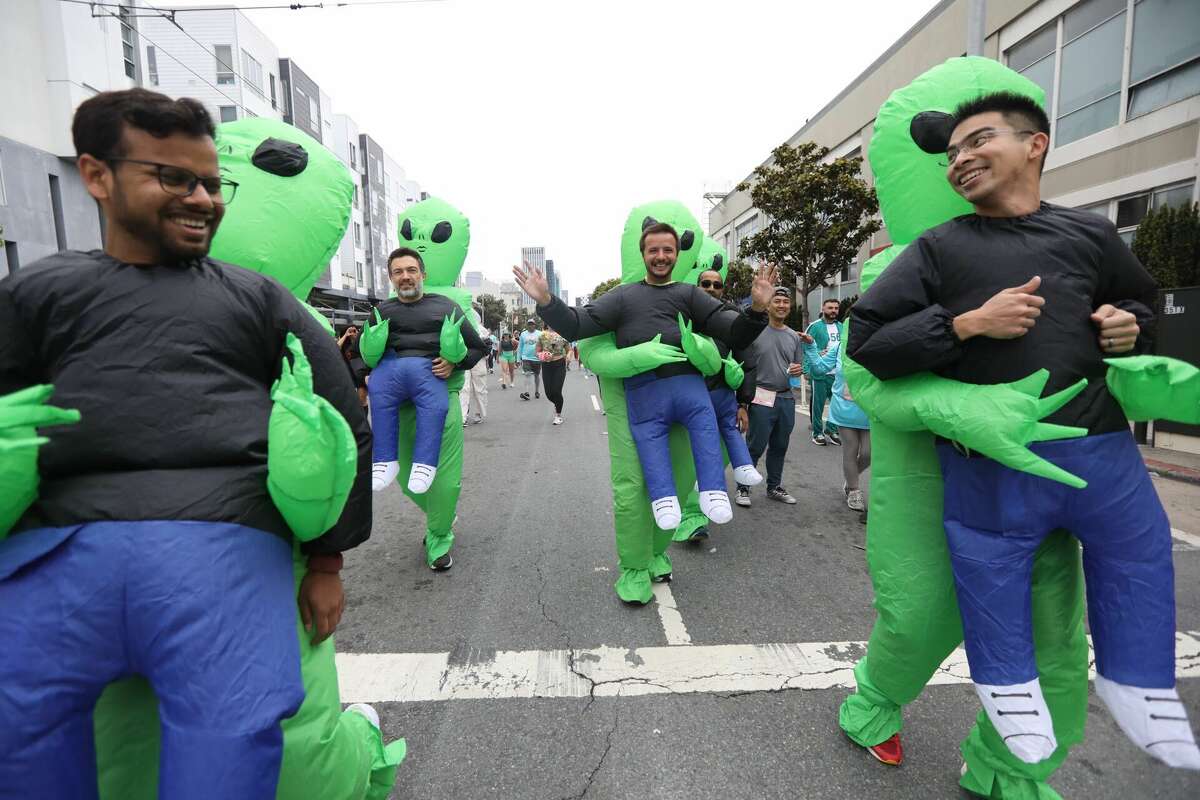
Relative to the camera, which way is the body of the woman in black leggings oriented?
toward the camera

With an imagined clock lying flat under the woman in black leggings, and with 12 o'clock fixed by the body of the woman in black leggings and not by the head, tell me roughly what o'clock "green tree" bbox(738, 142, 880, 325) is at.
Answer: The green tree is roughly at 8 o'clock from the woman in black leggings.

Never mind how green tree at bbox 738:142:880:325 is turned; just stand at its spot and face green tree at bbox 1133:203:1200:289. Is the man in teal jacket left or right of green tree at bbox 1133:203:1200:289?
right

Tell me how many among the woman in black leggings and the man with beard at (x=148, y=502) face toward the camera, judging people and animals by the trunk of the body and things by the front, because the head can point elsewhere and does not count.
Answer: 2

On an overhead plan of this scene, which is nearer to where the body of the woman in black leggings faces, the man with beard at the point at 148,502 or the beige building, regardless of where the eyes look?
the man with beard

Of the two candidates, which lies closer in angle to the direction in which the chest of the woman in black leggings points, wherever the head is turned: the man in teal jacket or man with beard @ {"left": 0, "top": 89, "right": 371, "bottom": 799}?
the man with beard

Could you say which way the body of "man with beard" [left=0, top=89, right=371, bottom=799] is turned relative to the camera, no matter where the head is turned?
toward the camera

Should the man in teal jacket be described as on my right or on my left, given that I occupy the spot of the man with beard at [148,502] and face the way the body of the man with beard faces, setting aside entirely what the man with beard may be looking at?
on my left

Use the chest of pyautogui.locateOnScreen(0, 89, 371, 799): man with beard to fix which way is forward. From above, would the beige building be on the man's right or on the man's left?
on the man's left

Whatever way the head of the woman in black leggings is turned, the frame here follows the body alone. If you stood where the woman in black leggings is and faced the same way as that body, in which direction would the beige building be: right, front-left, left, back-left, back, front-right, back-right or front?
left

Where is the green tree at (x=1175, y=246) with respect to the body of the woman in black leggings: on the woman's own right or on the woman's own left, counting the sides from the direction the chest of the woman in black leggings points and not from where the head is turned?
on the woman's own left

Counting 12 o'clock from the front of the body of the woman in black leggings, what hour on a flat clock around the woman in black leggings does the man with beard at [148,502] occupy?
The man with beard is roughly at 12 o'clock from the woman in black leggings.

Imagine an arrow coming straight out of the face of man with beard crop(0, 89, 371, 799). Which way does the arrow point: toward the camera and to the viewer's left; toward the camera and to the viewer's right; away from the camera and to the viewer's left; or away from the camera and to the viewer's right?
toward the camera and to the viewer's right
